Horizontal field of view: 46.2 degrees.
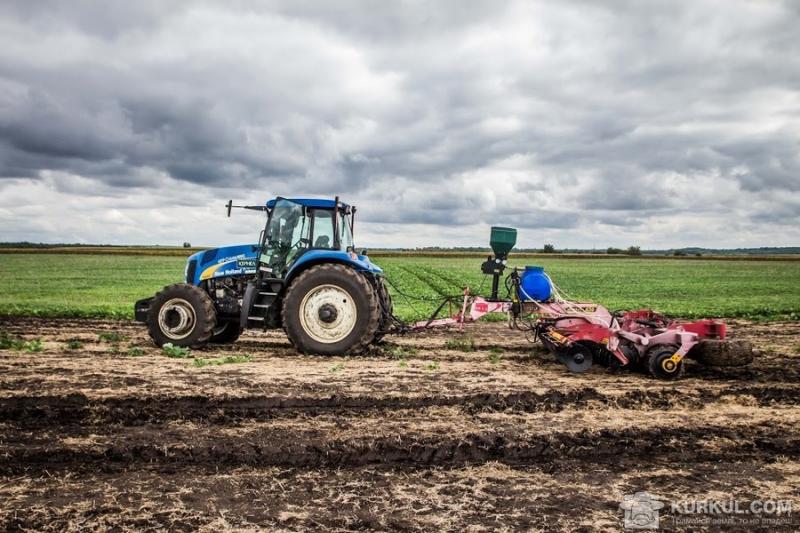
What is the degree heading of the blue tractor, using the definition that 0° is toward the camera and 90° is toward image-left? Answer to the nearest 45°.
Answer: approximately 90°
